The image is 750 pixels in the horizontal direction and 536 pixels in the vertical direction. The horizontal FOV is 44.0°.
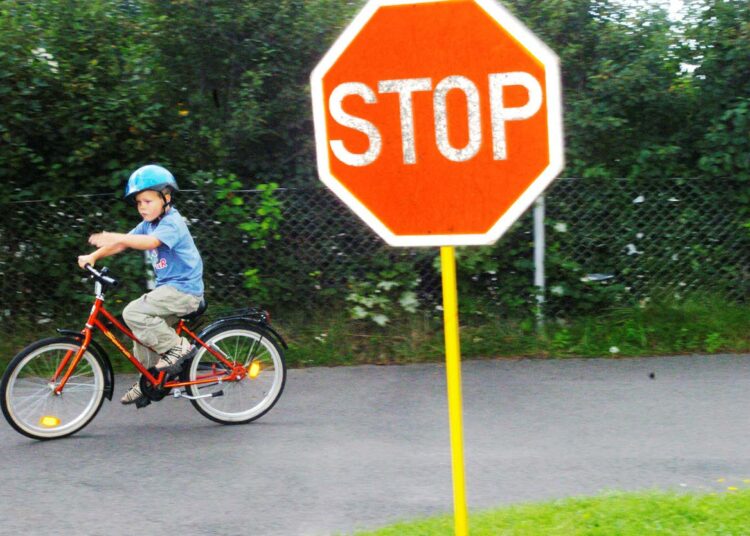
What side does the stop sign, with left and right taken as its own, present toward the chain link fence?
back

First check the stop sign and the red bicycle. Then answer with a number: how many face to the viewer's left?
1

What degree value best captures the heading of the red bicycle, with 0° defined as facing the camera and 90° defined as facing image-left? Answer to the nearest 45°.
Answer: approximately 90°

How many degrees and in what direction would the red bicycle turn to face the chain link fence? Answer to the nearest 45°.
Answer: approximately 135° to its right

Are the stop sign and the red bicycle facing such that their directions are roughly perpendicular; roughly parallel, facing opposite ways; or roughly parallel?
roughly perpendicular

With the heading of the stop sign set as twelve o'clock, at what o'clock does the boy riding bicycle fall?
The boy riding bicycle is roughly at 5 o'clock from the stop sign.

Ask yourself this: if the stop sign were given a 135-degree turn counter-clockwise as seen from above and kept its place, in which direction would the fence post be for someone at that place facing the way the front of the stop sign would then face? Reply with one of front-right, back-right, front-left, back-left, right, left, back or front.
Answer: front-left

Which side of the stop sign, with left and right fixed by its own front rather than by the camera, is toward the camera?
front
